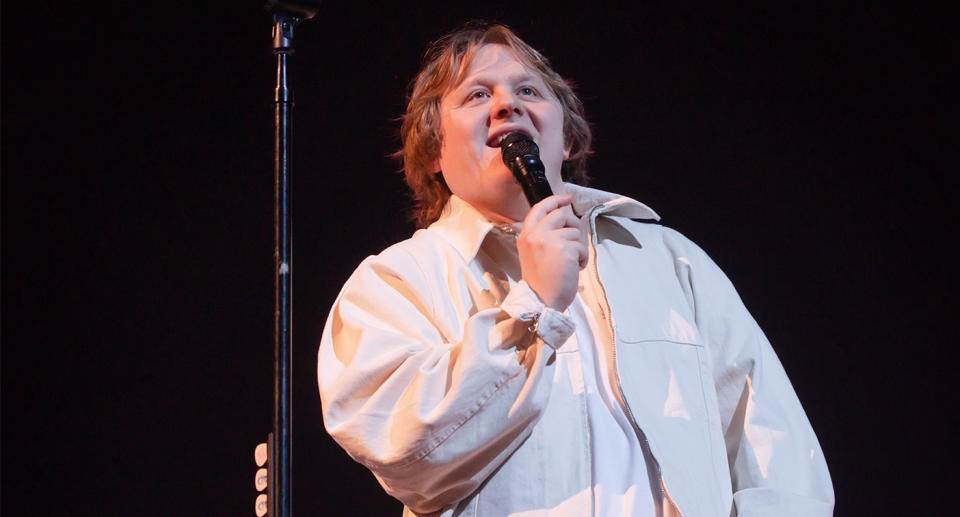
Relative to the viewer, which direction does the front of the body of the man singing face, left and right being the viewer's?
facing the viewer
